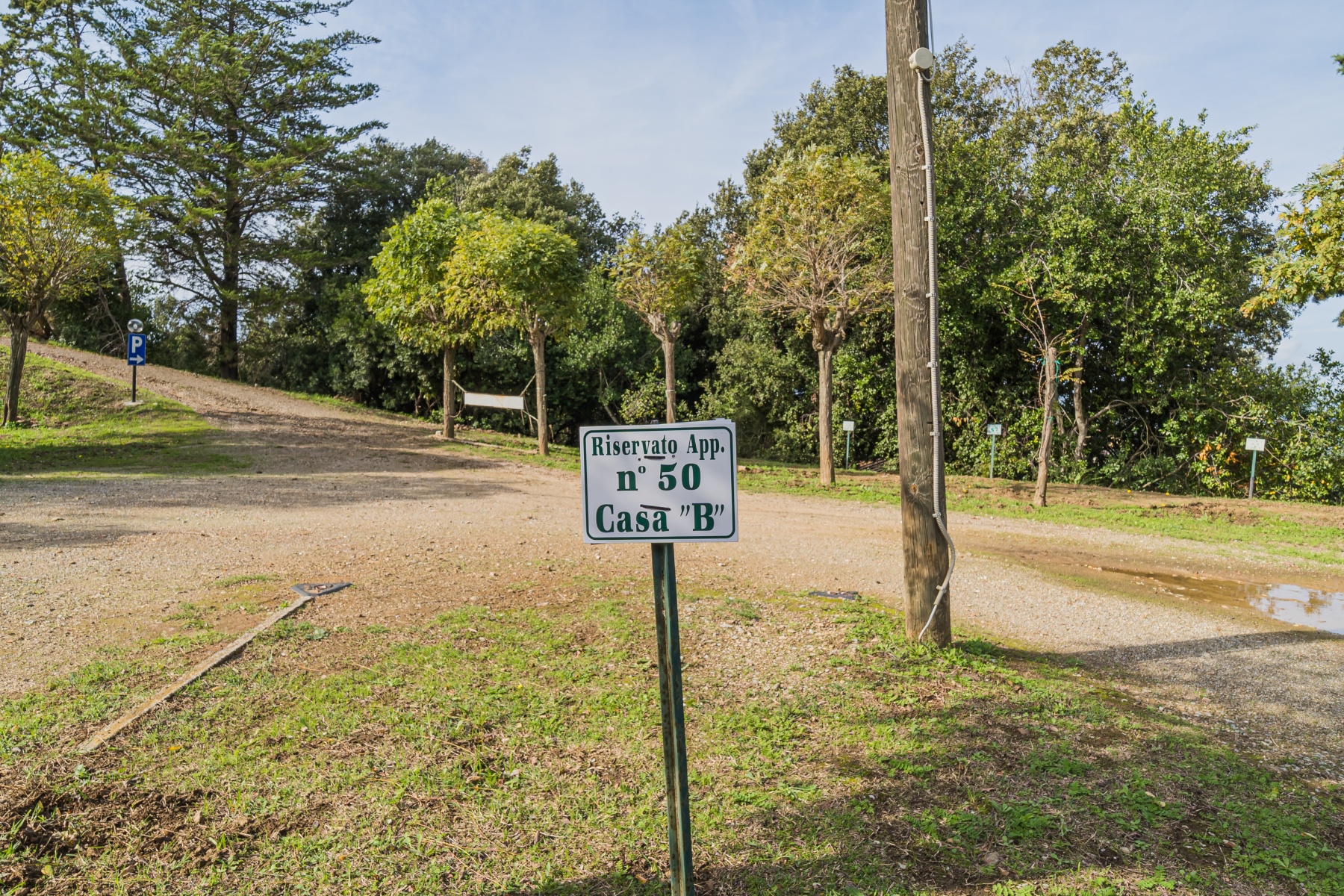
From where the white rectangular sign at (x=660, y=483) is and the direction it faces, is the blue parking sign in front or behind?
behind

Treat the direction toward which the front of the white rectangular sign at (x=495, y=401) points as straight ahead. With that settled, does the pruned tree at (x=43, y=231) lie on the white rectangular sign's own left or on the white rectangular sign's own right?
on the white rectangular sign's own right

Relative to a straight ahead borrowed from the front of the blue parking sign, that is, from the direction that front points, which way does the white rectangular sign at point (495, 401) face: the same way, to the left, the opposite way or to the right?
the same way

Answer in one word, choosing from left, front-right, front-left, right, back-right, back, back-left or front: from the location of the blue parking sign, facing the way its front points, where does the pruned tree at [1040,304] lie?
front-left

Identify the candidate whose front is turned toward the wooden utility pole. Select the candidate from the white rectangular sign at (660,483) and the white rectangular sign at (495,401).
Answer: the white rectangular sign at (495,401)

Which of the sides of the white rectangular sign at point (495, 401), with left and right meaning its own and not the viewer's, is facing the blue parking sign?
right

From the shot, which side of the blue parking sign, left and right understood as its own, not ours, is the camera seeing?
front

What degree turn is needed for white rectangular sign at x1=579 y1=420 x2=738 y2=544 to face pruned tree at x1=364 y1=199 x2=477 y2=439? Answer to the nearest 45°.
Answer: approximately 180°

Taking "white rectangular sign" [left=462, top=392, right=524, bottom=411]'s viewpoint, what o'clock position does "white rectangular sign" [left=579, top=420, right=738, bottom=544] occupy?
"white rectangular sign" [left=579, top=420, right=738, bottom=544] is roughly at 12 o'clock from "white rectangular sign" [left=462, top=392, right=524, bottom=411].

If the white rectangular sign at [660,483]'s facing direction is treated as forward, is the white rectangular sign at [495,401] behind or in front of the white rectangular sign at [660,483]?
behind

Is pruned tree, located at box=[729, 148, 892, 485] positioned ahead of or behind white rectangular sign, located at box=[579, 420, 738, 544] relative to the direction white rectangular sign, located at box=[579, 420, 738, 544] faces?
behind

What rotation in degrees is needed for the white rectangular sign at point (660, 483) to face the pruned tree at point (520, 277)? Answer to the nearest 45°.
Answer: approximately 180°

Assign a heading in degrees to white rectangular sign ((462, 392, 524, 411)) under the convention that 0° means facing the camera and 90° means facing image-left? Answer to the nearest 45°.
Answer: approximately 0°

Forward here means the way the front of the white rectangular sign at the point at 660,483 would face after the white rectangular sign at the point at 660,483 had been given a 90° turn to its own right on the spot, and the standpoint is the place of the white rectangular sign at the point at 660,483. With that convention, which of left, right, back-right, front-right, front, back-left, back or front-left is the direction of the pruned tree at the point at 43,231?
front-right

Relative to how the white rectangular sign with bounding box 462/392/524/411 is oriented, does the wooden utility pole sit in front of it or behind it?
in front

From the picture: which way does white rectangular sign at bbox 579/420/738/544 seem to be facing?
toward the camera

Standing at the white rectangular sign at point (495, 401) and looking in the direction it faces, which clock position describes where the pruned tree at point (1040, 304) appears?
The pruned tree is roughly at 10 o'clock from the white rectangular sign.
